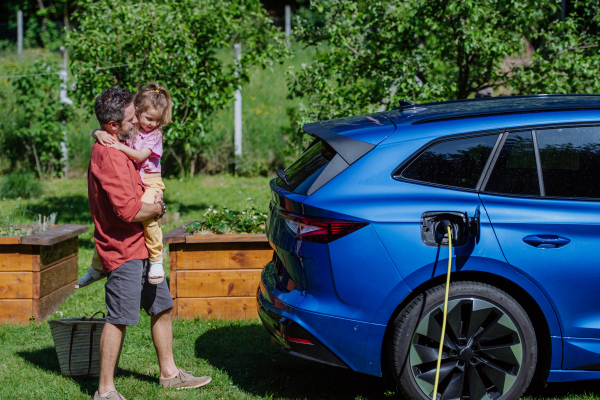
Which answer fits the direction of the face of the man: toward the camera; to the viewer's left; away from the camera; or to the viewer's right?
to the viewer's right

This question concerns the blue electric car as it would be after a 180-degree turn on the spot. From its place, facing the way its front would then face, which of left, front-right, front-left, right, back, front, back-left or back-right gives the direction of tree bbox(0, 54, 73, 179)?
front-right

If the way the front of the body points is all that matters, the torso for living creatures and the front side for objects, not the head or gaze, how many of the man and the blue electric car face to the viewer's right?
2

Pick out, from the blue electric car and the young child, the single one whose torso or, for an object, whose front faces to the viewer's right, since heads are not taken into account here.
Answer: the blue electric car

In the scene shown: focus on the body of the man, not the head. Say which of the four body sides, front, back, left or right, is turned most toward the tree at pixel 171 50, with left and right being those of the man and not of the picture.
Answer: left

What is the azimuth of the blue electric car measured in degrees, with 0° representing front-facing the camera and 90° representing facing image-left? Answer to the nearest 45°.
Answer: approximately 270°

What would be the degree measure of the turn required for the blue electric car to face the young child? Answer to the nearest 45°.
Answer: approximately 180°

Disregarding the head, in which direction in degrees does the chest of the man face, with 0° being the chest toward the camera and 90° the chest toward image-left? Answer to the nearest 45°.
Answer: approximately 270°

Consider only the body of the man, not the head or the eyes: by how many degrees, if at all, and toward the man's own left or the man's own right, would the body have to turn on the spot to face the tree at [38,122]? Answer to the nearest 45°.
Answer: approximately 90° to the man's own left

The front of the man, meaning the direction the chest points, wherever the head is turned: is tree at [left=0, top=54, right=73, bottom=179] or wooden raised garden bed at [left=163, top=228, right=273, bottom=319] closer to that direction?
the wooden raised garden bed

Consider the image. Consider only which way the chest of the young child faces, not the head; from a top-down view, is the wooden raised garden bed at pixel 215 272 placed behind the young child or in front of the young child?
behind
